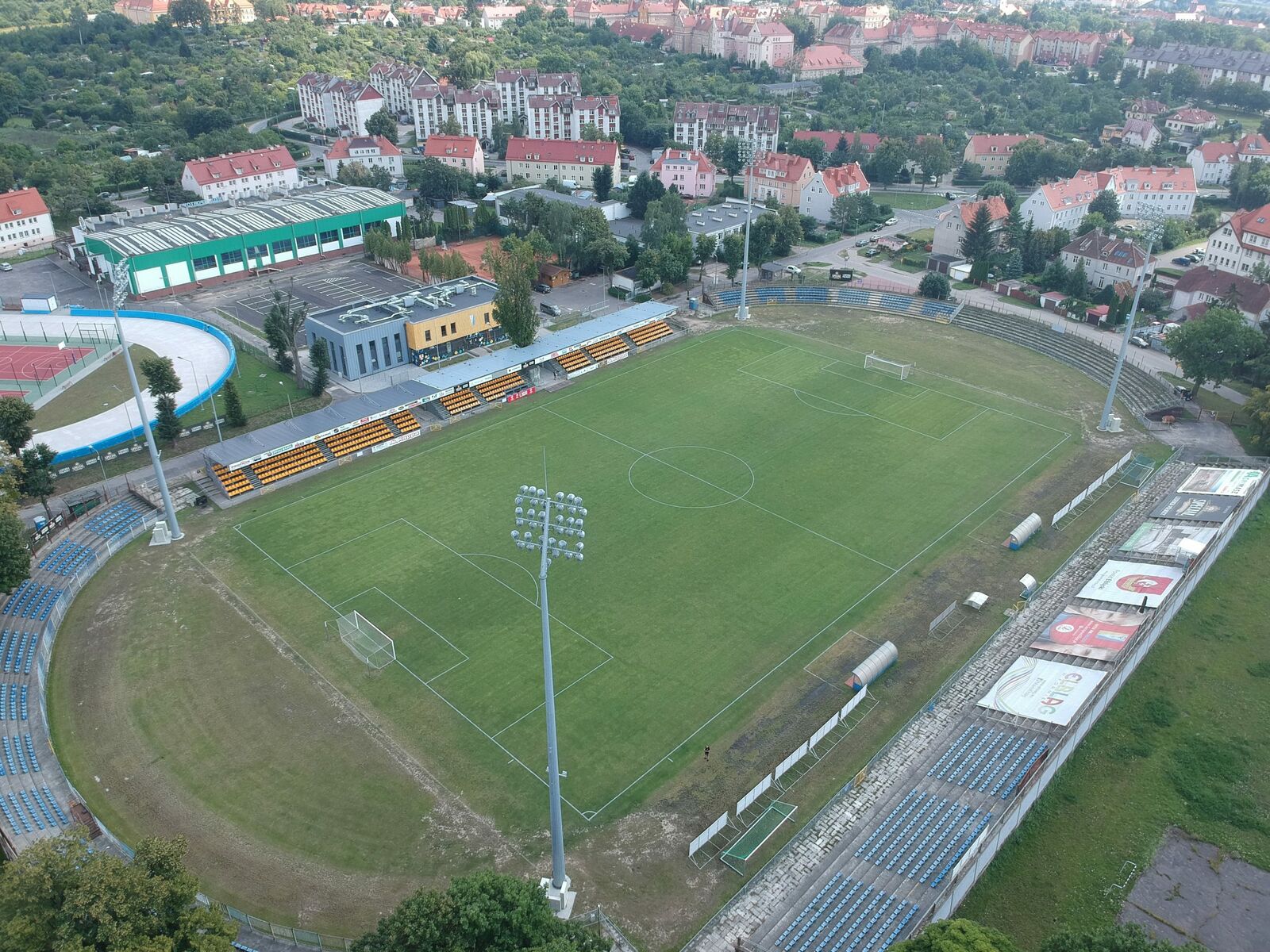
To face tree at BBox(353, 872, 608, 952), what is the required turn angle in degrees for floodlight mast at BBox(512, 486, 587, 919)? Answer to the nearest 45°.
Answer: approximately 180°

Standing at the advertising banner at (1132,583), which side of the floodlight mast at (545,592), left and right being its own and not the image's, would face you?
right

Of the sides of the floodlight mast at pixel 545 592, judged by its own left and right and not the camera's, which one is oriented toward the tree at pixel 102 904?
left

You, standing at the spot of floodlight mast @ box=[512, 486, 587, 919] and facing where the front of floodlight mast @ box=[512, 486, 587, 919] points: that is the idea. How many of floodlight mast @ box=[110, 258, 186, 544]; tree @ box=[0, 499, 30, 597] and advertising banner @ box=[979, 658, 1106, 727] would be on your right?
1

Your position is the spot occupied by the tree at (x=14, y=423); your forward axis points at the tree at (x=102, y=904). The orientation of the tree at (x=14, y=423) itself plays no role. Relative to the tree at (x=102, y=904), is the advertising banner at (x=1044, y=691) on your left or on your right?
left

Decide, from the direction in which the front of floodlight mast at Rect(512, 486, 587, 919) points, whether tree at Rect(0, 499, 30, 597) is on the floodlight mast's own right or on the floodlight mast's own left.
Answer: on the floodlight mast's own left

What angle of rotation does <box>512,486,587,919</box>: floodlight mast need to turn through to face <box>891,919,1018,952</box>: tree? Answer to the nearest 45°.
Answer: approximately 135° to its right

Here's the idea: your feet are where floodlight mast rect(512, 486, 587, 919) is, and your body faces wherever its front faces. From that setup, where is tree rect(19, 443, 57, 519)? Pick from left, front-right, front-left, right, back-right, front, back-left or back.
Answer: front-left

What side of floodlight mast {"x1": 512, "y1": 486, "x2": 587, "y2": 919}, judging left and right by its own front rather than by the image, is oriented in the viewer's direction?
back

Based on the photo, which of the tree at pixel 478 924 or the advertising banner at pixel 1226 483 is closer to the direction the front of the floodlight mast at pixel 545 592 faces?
the advertising banner
